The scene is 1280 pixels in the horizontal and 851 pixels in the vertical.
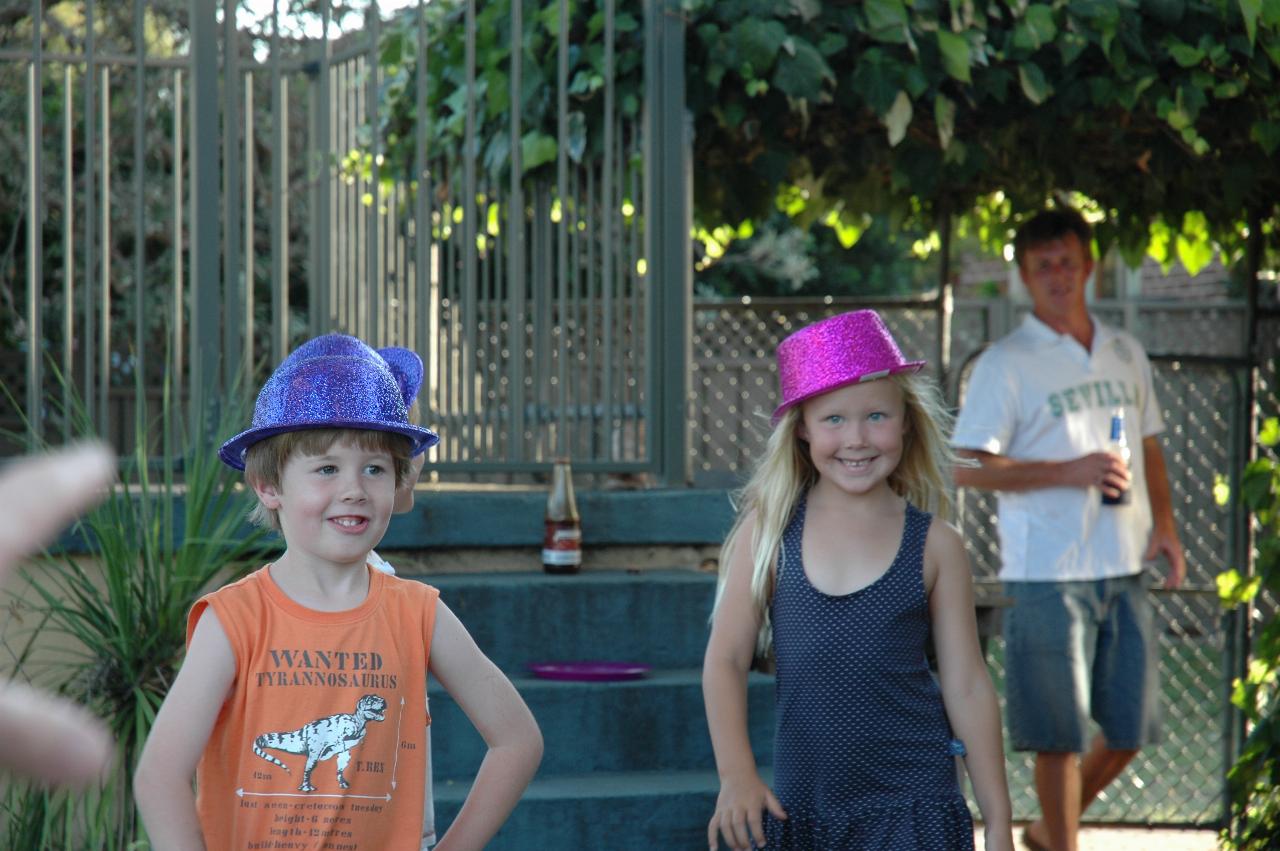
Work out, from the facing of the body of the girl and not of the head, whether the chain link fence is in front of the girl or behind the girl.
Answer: behind

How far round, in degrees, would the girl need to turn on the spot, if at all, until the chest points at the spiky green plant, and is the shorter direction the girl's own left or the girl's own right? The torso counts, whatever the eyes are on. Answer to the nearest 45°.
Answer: approximately 90° to the girl's own right

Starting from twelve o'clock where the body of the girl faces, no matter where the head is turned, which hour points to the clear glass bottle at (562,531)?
The clear glass bottle is roughly at 5 o'clock from the girl.

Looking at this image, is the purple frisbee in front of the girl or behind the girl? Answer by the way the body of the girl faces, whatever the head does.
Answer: behind

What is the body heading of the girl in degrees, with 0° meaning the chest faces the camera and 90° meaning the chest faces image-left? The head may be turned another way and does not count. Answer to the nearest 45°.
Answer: approximately 0°

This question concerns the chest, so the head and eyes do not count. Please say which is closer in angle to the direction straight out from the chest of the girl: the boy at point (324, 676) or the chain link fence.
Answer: the boy

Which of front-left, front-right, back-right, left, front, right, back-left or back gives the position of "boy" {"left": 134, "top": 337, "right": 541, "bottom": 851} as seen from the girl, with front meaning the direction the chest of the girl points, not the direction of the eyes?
front-right

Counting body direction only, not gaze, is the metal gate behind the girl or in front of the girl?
behind

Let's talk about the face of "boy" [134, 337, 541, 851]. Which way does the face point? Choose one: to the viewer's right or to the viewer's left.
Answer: to the viewer's right
